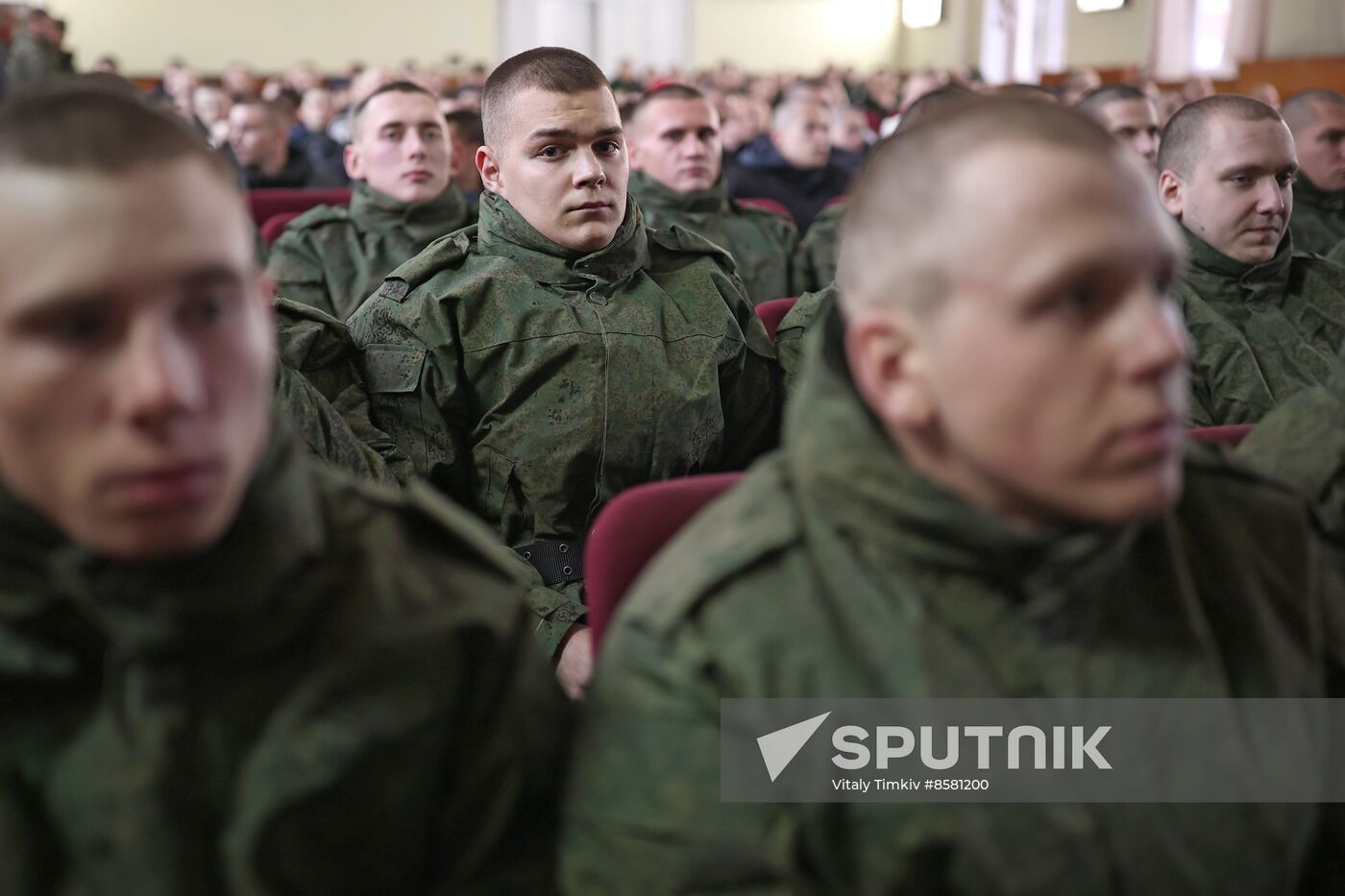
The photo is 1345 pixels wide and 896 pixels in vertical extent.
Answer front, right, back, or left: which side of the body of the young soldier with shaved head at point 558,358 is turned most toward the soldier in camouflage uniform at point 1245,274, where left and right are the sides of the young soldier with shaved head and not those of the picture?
left

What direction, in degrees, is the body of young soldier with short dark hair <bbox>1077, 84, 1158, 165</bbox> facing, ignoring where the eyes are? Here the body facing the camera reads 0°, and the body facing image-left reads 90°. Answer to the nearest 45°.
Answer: approximately 315°

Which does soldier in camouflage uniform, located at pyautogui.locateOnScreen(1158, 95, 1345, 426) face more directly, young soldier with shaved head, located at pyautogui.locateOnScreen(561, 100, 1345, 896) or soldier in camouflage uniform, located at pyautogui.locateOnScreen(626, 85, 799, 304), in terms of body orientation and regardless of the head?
the young soldier with shaved head

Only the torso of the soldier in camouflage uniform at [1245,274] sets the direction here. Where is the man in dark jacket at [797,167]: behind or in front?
behind

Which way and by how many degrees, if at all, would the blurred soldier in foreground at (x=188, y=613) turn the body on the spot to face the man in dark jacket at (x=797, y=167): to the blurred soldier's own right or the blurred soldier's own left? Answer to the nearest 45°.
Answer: approximately 135° to the blurred soldier's own left

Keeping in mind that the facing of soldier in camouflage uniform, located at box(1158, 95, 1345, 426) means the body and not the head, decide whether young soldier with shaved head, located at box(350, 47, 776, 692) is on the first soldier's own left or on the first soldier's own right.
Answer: on the first soldier's own right

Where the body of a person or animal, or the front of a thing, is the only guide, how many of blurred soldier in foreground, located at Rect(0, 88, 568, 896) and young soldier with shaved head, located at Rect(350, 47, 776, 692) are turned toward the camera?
2

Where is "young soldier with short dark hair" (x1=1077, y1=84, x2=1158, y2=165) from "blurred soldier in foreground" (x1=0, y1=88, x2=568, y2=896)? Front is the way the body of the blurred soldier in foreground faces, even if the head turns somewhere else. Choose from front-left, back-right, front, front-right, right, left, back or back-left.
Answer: back-left

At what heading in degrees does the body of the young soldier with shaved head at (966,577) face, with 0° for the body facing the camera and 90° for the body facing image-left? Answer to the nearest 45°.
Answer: approximately 315°
